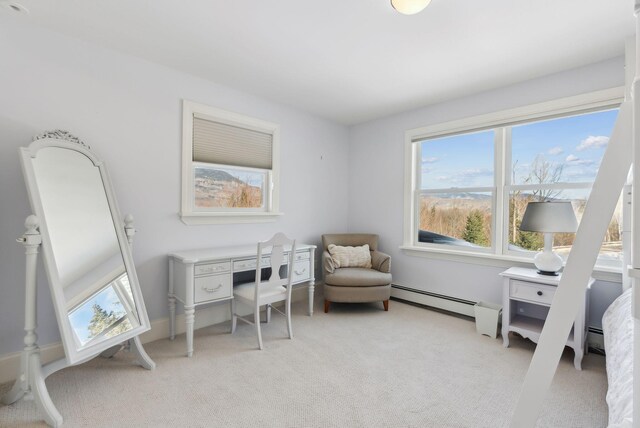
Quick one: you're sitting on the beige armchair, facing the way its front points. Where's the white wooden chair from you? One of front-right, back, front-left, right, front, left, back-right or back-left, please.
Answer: front-right

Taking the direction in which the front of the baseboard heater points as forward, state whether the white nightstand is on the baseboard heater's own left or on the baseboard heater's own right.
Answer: on the baseboard heater's own left

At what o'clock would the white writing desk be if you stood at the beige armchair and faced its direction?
The white writing desk is roughly at 2 o'clock from the beige armchair.

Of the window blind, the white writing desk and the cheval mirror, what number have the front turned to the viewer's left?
0

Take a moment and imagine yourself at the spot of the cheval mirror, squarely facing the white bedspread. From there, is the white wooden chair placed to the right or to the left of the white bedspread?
left

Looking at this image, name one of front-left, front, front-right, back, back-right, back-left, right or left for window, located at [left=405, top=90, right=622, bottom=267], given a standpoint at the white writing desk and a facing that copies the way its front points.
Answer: front-left

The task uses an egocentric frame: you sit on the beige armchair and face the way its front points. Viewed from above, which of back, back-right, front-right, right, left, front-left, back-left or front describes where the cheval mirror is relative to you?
front-right

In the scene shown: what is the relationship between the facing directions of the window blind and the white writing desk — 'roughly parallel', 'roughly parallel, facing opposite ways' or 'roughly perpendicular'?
roughly parallel

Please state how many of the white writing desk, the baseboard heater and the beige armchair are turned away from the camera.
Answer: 0

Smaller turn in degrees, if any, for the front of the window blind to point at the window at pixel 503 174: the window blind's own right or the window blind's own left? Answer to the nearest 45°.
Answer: approximately 45° to the window blind's own left

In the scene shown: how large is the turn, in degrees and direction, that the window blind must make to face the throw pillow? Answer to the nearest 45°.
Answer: approximately 45° to its left

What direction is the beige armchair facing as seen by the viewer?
toward the camera

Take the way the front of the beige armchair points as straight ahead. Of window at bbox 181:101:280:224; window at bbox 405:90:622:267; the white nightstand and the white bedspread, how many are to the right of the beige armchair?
1

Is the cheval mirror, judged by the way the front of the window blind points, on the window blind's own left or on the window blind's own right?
on the window blind's own right

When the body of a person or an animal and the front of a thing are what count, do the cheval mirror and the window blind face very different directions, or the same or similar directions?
same or similar directions

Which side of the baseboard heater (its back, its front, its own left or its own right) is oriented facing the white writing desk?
front

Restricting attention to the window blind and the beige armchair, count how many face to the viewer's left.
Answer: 0

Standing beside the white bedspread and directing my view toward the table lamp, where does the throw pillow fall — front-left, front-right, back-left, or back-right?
front-left
